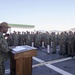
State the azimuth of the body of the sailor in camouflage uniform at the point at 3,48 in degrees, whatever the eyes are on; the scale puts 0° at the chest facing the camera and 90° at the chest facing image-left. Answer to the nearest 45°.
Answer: approximately 270°
